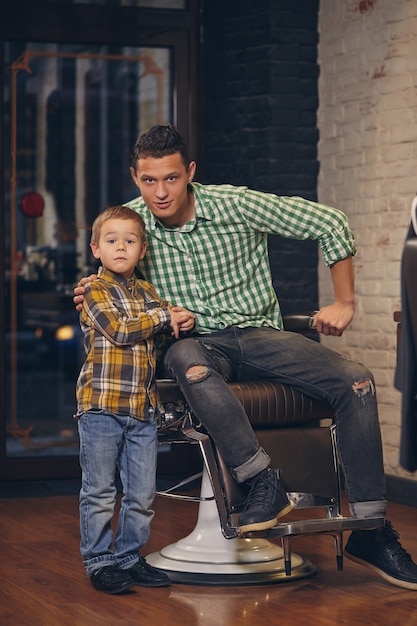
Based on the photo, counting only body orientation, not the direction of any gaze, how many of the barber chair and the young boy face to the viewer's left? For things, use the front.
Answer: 0

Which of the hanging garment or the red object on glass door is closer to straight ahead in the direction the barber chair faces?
the hanging garment

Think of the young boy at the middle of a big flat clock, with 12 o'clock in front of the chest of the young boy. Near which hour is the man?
The man is roughly at 10 o'clock from the young boy.

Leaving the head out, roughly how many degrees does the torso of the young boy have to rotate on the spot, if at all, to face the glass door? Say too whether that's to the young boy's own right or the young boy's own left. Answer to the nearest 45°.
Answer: approximately 135° to the young boy's own left

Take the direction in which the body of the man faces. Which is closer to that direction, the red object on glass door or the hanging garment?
the hanging garment

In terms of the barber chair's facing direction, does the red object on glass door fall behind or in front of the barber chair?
behind

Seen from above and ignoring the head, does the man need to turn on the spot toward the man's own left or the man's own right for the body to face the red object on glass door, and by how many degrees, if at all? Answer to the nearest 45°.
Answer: approximately 135° to the man's own right

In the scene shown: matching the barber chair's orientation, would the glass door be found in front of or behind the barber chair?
behind

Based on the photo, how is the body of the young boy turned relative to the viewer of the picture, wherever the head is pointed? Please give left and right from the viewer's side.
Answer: facing the viewer and to the right of the viewer
